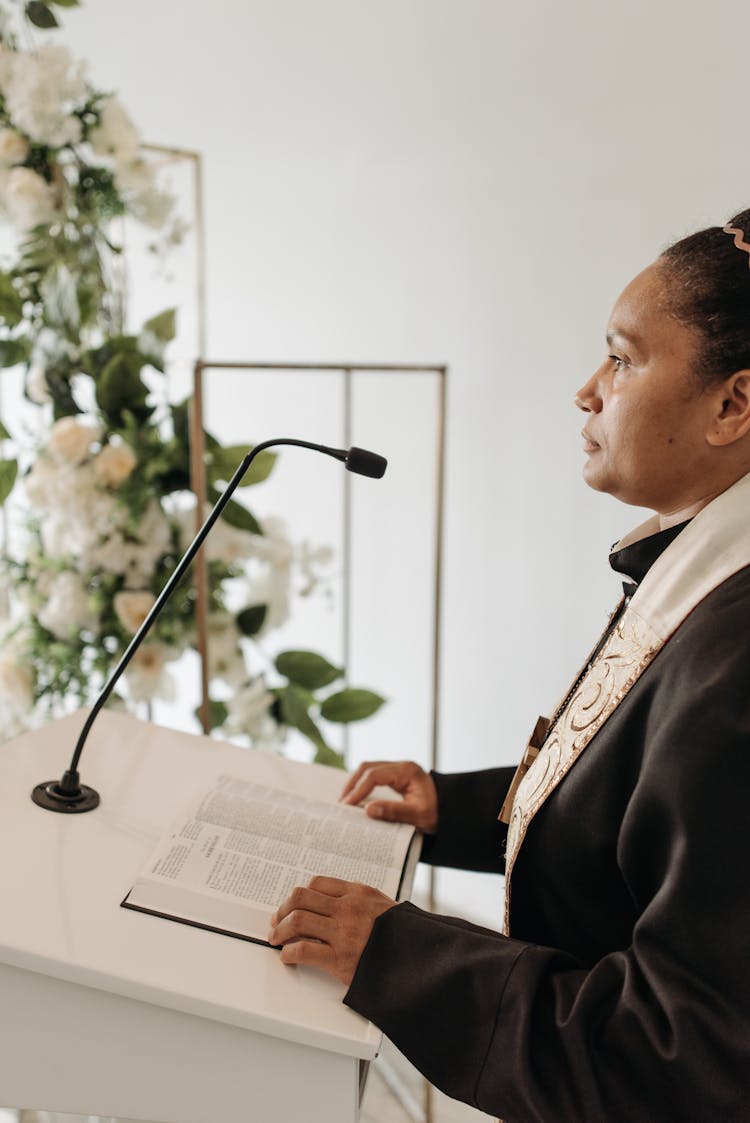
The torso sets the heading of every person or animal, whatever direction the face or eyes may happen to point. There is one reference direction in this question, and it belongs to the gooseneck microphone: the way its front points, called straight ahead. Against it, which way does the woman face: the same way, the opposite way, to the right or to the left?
the opposite way

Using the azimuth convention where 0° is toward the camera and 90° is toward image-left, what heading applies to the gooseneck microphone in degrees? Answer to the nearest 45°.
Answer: approximately 270°

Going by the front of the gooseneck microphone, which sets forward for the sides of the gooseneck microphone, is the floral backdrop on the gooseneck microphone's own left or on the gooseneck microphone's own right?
on the gooseneck microphone's own left

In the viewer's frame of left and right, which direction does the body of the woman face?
facing to the left of the viewer

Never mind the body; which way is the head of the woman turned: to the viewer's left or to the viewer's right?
to the viewer's left

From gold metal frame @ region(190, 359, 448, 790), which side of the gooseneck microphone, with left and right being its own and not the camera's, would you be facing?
left

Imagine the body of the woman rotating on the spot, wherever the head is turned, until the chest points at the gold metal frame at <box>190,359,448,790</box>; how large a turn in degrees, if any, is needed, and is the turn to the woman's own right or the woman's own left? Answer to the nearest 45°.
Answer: approximately 45° to the woman's own right
